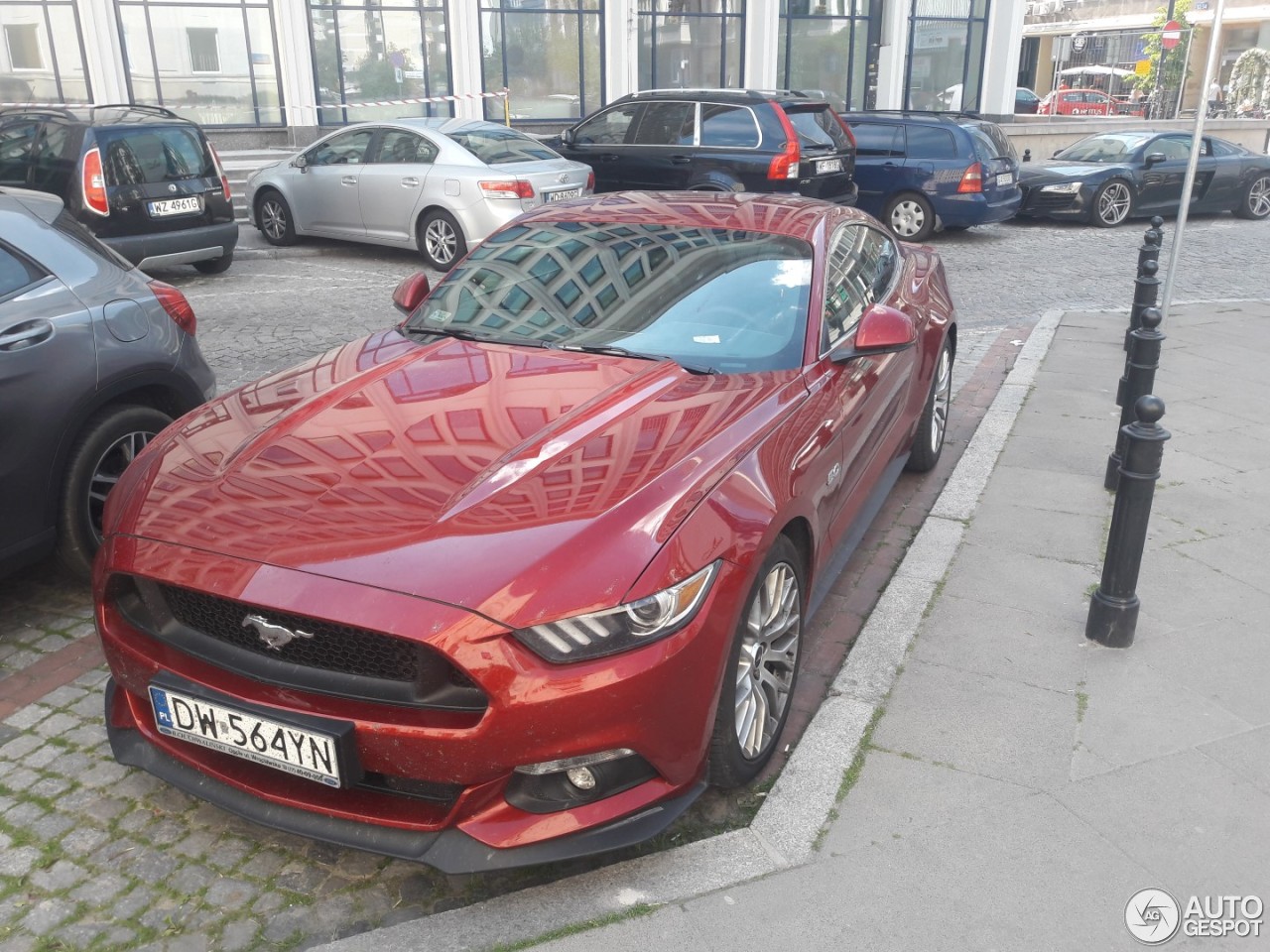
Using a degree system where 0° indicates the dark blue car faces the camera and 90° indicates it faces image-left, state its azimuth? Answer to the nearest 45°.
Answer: approximately 135°

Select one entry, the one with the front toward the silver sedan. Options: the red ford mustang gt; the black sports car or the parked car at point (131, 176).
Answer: the black sports car

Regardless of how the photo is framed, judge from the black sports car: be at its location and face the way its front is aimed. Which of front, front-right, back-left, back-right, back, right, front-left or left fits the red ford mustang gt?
front-left

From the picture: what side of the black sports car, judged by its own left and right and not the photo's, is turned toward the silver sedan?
front

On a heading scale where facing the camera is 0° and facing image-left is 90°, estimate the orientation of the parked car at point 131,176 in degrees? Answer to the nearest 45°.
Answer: approximately 135°

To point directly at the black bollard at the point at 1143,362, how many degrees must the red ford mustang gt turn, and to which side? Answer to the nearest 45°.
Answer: approximately 180°

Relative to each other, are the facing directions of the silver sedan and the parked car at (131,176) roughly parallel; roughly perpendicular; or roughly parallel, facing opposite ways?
roughly parallel

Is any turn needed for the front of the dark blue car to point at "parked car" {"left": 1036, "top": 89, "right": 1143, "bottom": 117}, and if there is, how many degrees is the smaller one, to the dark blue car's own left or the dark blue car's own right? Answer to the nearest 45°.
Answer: approximately 45° to the dark blue car's own right

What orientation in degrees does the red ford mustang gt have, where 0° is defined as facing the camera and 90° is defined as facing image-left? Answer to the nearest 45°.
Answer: approximately 45°

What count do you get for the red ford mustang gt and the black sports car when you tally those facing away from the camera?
0

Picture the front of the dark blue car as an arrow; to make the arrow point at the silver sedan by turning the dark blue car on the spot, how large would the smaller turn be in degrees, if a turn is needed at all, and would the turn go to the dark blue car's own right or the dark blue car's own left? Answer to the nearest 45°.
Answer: approximately 90° to the dark blue car's own left

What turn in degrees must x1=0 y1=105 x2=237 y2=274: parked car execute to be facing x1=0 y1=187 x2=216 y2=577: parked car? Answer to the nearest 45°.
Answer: approximately 135° to its left

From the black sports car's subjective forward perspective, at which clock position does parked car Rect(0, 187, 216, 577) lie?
The parked car is roughly at 11 o'clock from the black sports car.
